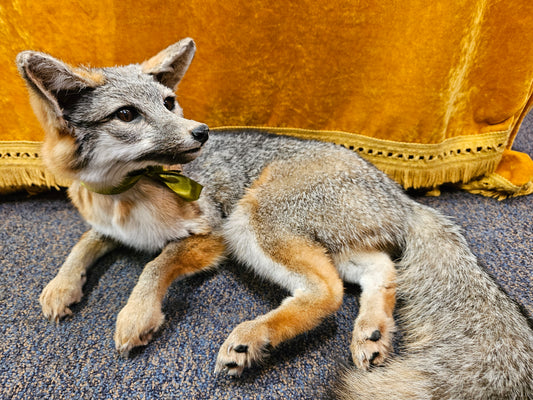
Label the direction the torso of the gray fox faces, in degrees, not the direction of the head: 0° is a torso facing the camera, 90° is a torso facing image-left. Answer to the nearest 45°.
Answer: approximately 90°
